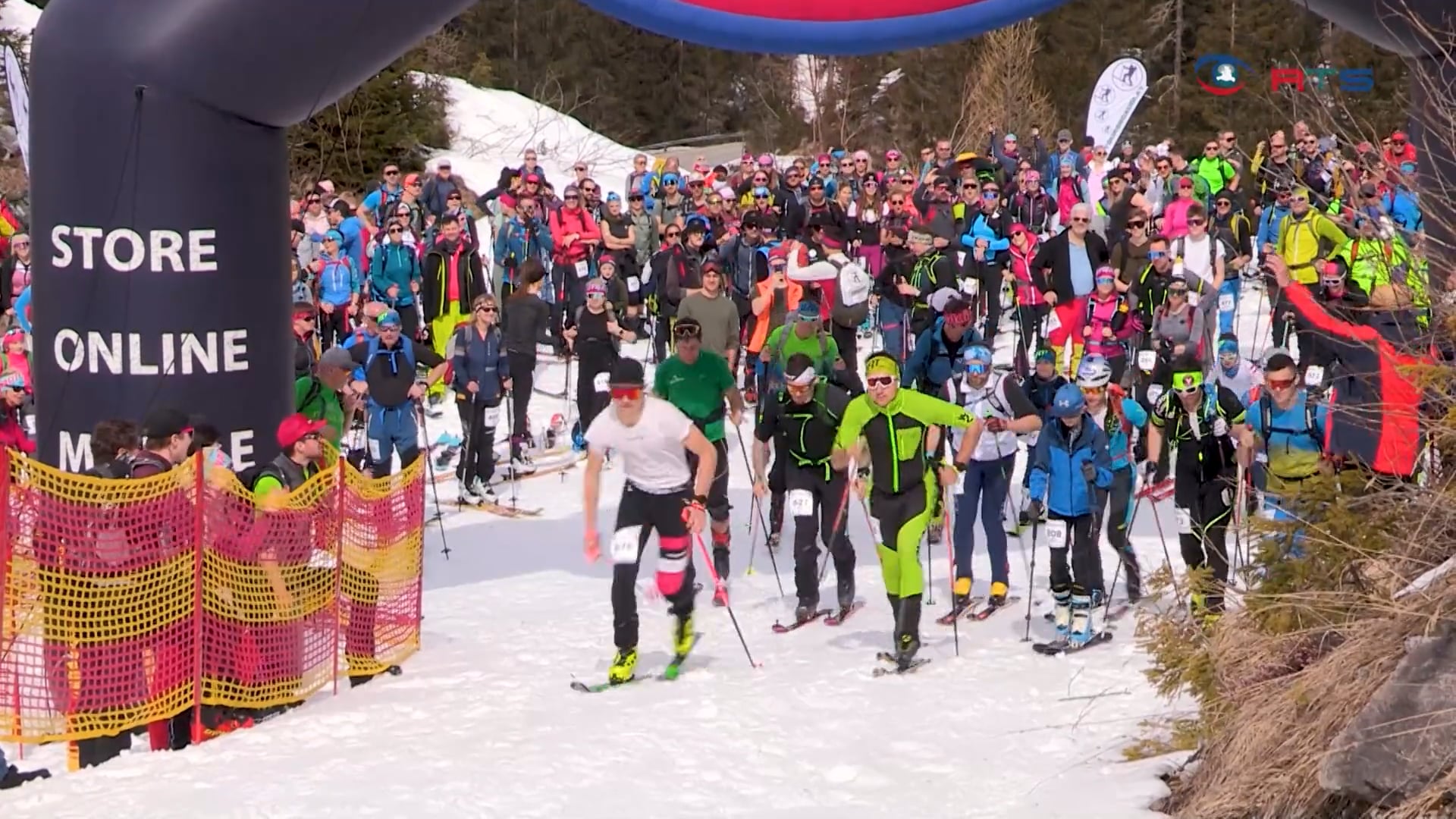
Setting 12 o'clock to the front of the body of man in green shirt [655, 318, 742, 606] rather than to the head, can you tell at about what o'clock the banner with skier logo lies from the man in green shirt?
The banner with skier logo is roughly at 7 o'clock from the man in green shirt.

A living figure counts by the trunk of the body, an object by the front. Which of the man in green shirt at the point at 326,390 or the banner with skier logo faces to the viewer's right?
the man in green shirt

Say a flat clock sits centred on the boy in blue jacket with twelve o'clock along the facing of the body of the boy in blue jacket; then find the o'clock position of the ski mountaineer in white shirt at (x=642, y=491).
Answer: The ski mountaineer in white shirt is roughly at 2 o'clock from the boy in blue jacket.

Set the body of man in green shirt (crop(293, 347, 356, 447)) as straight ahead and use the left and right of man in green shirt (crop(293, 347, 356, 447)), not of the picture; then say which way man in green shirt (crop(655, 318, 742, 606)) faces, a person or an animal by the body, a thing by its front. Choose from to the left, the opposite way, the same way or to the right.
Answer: to the right

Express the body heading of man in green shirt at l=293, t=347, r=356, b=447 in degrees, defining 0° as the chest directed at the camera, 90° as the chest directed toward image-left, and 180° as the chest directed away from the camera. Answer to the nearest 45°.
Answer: approximately 270°

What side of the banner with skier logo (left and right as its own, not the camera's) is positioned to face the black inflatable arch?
front

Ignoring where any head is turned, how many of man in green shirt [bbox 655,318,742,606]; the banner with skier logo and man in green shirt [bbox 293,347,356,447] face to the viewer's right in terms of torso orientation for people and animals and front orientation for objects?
1

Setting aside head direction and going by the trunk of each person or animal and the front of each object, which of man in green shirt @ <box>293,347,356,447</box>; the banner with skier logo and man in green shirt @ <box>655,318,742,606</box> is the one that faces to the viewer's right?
man in green shirt @ <box>293,347,356,447</box>
